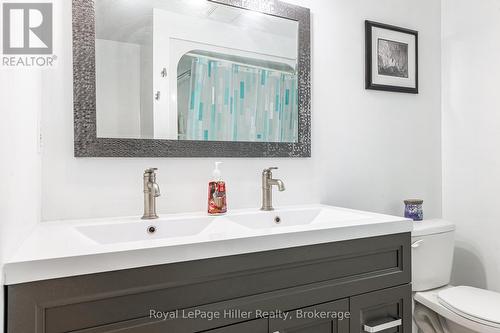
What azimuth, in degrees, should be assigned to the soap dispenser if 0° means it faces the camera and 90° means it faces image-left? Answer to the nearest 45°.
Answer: approximately 0°

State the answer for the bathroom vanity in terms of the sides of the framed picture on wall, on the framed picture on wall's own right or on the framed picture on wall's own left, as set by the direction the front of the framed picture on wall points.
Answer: on the framed picture on wall's own right

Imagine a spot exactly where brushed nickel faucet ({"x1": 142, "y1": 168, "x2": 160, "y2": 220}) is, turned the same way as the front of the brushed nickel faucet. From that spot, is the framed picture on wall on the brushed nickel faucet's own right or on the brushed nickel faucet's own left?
on the brushed nickel faucet's own left

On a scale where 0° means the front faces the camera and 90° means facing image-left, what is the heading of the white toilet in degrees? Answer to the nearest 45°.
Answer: approximately 315°

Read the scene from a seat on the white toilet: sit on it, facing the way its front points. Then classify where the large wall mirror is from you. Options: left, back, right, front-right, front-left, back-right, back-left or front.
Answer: right

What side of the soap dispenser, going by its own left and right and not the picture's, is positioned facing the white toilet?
left

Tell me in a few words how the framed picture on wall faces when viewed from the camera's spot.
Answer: facing the viewer and to the right of the viewer
